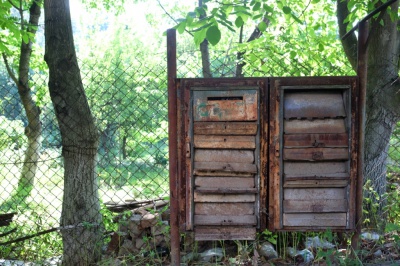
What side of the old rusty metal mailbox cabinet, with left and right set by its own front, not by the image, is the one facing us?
front

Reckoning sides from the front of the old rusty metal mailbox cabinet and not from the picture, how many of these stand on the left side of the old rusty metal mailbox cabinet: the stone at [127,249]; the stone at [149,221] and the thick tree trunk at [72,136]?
0

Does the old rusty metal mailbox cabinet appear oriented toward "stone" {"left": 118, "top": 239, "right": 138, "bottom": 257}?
no

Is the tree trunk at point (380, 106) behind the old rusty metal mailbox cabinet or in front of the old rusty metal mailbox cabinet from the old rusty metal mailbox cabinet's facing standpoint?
behind

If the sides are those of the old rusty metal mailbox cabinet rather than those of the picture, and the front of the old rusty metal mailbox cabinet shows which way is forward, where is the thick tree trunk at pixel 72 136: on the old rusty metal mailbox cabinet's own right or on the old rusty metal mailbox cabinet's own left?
on the old rusty metal mailbox cabinet's own right

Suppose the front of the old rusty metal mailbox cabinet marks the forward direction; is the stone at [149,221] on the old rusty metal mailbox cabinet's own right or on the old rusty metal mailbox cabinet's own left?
on the old rusty metal mailbox cabinet's own right
